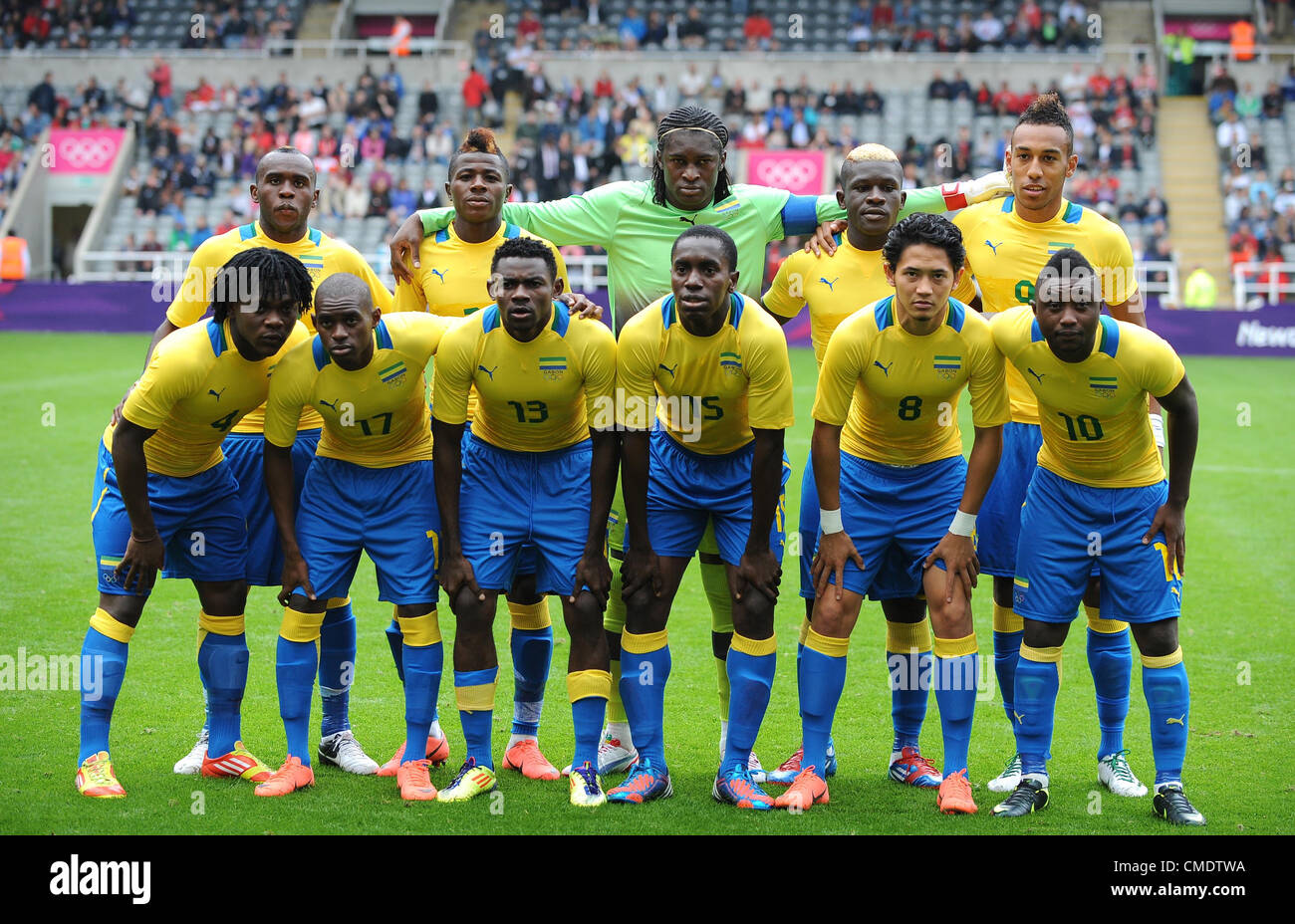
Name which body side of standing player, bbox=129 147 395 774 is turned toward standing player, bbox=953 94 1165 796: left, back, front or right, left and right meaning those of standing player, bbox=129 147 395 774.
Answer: left

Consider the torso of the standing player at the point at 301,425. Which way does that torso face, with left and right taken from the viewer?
facing the viewer

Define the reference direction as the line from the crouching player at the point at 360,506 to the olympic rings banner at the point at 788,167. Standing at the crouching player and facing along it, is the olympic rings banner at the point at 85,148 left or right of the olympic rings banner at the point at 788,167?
left

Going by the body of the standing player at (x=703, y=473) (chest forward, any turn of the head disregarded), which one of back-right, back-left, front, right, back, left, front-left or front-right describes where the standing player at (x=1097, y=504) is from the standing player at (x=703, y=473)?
left

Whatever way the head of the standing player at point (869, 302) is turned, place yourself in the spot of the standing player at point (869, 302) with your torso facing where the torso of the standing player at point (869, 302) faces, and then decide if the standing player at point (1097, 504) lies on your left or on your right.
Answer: on your left

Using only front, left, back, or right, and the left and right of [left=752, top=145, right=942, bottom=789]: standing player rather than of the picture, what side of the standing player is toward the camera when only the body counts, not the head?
front

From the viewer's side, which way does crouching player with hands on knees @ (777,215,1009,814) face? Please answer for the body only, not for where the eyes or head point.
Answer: toward the camera

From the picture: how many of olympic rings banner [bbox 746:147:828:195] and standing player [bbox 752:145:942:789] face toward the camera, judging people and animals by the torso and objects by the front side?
2

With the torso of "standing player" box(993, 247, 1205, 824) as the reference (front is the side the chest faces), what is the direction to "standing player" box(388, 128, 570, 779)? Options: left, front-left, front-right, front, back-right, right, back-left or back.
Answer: right

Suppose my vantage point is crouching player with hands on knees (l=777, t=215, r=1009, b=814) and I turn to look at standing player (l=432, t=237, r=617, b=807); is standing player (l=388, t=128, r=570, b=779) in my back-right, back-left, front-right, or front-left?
front-right

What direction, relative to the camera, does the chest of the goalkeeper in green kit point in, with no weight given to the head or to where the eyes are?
toward the camera

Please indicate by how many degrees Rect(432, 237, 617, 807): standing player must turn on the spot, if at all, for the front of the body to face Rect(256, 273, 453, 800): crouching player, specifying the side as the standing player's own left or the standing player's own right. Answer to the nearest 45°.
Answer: approximately 90° to the standing player's own right

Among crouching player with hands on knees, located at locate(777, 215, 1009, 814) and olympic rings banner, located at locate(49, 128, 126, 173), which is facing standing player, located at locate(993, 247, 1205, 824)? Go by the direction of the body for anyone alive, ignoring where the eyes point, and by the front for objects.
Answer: the olympic rings banner

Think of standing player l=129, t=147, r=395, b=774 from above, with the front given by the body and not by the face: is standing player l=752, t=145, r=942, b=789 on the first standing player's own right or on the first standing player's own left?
on the first standing player's own left

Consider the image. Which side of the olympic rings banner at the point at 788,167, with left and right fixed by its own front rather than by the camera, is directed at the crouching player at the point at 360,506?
front
